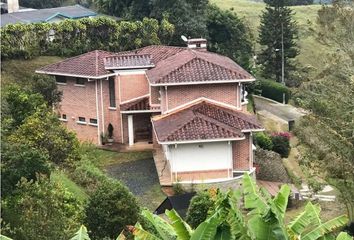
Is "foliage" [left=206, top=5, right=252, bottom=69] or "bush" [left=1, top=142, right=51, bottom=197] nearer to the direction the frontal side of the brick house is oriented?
the bush

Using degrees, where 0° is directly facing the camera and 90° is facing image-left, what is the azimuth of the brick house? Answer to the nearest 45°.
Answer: approximately 0°

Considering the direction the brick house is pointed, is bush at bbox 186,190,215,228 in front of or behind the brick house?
in front

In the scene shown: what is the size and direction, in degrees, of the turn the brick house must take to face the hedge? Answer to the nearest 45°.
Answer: approximately 180°

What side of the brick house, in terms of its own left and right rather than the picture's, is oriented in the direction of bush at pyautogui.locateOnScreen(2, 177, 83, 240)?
front

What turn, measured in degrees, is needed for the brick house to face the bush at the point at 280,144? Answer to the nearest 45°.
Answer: approximately 135° to its left

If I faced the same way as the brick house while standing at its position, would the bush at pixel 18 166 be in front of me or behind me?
in front

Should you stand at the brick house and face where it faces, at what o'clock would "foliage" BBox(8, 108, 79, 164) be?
The foliage is roughly at 1 o'clock from the brick house.

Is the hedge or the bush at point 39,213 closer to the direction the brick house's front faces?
the bush

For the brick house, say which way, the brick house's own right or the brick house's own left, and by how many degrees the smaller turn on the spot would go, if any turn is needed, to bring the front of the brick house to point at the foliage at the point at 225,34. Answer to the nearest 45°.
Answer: approximately 180°

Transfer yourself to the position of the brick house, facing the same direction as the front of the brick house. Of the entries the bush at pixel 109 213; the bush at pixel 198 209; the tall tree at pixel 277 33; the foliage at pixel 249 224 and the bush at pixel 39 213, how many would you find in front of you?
4

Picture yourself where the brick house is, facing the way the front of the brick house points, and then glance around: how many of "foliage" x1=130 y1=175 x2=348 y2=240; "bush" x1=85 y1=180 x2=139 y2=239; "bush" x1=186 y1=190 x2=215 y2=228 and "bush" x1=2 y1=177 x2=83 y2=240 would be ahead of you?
4

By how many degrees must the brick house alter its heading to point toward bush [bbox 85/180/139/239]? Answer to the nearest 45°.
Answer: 0° — it already faces it
